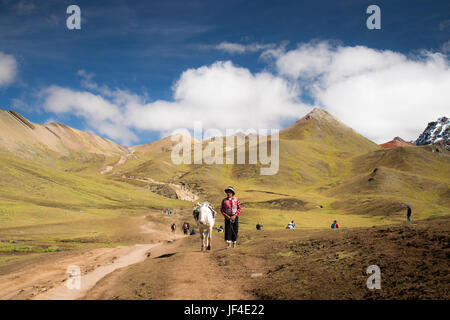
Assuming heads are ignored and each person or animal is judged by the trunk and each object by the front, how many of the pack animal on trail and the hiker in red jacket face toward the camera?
2

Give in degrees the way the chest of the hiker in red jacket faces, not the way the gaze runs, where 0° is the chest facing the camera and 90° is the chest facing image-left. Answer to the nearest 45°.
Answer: approximately 0°
